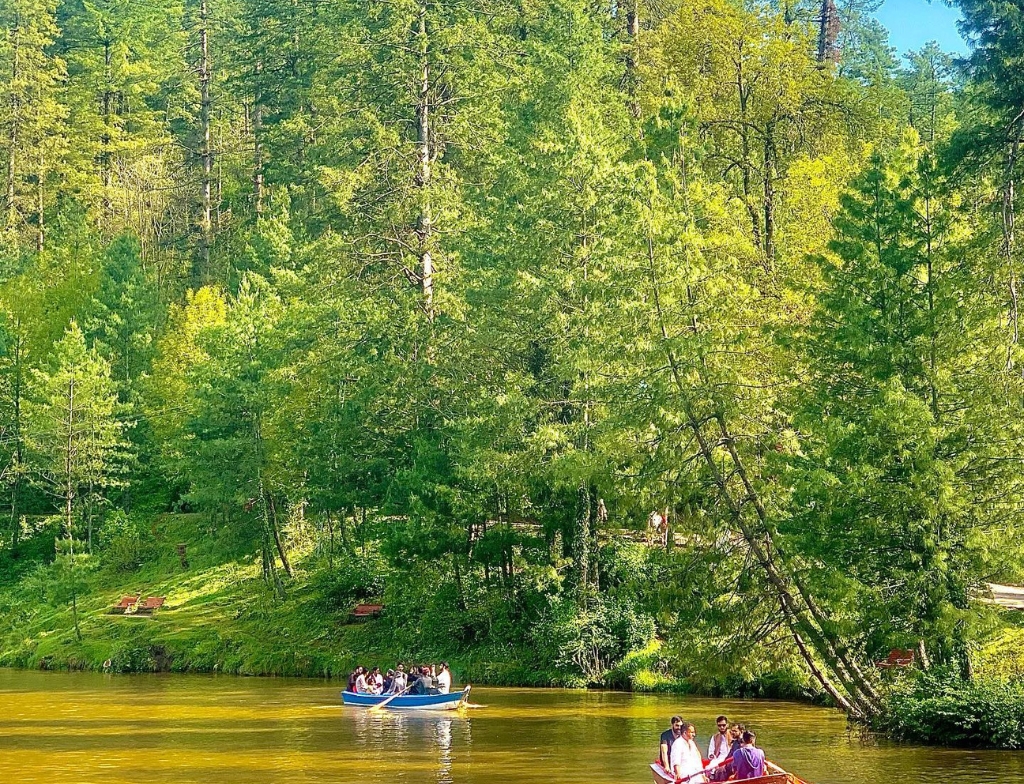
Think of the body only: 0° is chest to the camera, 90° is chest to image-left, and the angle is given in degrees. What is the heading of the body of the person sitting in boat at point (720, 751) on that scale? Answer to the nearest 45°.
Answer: approximately 0°

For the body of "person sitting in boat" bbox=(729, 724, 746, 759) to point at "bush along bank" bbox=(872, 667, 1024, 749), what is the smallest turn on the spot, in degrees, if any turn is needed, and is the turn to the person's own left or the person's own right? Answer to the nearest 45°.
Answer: approximately 180°

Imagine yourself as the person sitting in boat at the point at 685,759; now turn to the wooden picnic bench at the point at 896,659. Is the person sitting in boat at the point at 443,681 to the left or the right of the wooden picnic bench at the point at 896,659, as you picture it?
left

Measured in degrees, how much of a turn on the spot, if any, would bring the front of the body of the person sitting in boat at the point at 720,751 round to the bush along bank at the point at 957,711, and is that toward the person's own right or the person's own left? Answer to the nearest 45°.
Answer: approximately 135° to the person's own left

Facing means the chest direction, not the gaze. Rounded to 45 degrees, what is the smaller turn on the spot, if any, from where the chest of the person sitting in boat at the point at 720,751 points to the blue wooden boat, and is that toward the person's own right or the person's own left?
approximately 135° to the person's own right

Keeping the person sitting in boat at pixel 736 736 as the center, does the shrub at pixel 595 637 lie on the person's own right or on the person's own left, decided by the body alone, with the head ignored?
on the person's own right

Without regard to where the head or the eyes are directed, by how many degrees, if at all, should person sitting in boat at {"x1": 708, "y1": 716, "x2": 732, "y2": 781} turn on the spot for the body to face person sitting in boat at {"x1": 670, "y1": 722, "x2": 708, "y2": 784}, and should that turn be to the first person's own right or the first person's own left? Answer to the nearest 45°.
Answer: approximately 90° to the first person's own right

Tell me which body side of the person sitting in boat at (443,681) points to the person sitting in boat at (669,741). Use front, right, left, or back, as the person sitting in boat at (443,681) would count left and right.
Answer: left

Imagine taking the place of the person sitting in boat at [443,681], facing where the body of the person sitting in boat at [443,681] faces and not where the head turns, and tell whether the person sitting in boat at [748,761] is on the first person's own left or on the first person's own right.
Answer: on the first person's own left

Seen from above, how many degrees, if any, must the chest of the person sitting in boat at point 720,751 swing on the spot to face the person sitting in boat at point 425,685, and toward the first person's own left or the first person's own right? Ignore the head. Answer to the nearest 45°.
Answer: approximately 135° to the first person's own right
